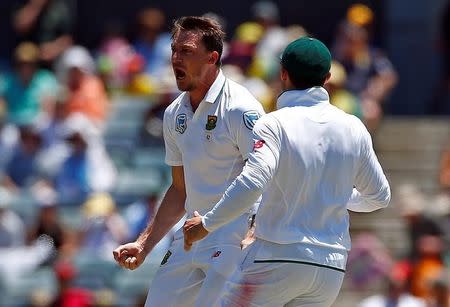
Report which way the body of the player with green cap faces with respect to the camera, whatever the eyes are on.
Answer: away from the camera

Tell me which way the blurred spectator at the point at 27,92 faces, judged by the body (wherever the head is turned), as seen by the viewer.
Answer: toward the camera

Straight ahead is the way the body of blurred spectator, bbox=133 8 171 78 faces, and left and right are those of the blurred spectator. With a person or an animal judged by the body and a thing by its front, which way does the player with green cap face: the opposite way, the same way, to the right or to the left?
the opposite way

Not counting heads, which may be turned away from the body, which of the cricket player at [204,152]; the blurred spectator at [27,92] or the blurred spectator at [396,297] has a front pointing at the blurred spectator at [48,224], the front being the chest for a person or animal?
the blurred spectator at [27,92]

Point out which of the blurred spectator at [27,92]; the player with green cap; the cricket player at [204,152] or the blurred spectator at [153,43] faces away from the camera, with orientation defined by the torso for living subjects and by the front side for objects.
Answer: the player with green cap

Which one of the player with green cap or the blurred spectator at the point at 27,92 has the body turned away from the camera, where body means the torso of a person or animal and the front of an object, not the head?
the player with green cap

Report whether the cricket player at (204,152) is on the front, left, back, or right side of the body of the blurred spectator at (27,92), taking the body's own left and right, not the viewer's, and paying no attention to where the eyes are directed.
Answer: front

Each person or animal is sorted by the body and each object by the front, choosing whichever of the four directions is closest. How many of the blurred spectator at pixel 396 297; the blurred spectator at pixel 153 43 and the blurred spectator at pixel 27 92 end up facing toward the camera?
3

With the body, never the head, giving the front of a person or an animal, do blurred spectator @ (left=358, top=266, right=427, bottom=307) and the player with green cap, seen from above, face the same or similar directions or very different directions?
very different directions

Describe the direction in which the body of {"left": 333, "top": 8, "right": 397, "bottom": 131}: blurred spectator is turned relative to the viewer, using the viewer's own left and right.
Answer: facing the viewer and to the left of the viewer

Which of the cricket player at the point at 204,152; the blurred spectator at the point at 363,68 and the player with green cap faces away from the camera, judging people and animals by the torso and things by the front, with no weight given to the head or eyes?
the player with green cap

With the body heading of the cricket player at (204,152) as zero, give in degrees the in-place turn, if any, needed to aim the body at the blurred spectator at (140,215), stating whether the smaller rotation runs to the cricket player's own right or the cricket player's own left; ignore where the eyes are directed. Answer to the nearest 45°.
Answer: approximately 135° to the cricket player's own right

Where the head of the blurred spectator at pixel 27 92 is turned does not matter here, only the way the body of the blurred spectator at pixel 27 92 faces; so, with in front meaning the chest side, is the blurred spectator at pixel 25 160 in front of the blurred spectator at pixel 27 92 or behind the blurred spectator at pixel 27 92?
in front
